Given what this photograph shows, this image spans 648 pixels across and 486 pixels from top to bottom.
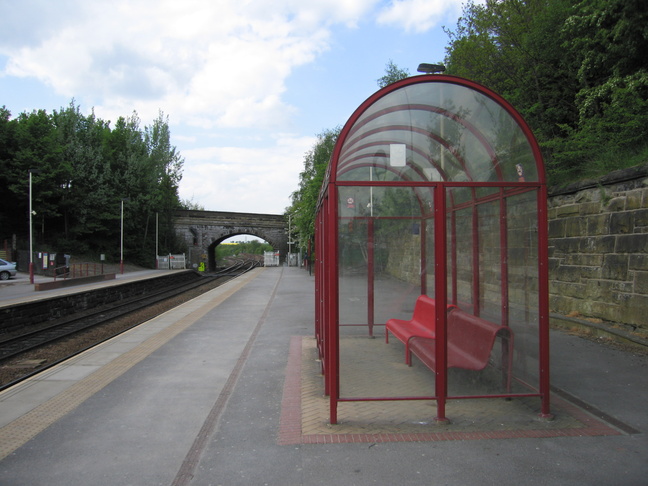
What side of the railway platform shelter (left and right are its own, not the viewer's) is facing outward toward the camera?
left

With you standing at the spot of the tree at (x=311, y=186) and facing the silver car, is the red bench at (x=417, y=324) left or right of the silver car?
left

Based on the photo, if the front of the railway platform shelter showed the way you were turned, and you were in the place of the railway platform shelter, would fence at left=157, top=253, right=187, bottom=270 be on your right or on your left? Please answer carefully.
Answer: on your right

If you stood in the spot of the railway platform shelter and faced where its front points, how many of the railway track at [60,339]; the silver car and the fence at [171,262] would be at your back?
0

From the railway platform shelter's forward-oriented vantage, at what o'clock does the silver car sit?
The silver car is roughly at 1 o'clock from the railway platform shelter.

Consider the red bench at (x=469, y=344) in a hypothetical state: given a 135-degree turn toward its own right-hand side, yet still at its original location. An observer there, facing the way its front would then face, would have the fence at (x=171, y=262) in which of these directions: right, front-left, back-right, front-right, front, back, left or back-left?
front-left

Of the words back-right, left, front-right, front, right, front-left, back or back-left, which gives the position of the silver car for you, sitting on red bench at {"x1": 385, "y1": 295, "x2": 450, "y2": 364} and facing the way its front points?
right

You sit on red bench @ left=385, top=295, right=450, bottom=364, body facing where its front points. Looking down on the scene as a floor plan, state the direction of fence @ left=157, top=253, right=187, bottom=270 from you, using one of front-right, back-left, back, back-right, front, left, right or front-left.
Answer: right

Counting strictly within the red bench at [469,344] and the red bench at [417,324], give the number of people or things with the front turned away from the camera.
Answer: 0

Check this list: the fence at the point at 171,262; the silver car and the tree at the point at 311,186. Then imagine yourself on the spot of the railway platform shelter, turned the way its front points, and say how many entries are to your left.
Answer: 0

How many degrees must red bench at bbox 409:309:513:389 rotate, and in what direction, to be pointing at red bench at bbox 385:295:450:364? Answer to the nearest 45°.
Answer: approximately 90° to its right

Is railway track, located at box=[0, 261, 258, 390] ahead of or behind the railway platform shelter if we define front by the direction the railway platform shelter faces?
ahead

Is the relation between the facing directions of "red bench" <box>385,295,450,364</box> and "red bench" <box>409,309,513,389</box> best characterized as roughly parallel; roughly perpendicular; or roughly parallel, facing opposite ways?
roughly parallel

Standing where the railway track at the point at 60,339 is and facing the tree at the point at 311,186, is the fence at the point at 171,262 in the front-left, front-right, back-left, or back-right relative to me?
front-left
